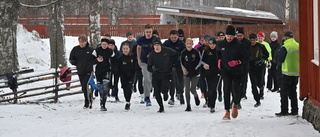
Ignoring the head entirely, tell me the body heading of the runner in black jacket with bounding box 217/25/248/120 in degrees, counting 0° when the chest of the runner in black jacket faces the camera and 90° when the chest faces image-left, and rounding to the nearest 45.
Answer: approximately 0°

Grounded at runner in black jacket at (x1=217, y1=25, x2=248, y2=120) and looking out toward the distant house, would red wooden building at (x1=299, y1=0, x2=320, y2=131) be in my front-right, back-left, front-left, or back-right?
back-right

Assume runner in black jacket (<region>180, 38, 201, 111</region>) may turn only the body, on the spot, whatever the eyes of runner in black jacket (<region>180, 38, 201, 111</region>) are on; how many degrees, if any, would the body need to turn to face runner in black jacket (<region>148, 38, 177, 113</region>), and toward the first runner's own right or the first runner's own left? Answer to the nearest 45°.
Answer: approximately 45° to the first runner's own right

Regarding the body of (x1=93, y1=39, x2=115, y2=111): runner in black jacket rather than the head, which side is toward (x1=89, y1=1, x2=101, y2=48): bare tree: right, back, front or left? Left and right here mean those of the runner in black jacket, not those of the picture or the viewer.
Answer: back

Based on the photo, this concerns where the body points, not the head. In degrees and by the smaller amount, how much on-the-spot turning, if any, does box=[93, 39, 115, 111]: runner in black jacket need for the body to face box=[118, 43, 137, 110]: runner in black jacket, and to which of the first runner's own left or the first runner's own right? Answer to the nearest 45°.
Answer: approximately 135° to the first runner's own left

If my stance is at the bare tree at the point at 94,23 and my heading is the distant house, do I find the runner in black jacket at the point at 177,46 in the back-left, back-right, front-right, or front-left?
back-right

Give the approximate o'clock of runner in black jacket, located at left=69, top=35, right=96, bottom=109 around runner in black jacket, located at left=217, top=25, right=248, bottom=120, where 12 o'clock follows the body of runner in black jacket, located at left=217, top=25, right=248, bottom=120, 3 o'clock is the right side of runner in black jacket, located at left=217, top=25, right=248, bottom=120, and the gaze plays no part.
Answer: runner in black jacket, located at left=69, top=35, right=96, bottom=109 is roughly at 4 o'clock from runner in black jacket, located at left=217, top=25, right=248, bottom=120.

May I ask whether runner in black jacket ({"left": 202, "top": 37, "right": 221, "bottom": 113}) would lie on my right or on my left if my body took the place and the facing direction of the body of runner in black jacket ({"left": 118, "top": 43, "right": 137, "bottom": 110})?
on my left

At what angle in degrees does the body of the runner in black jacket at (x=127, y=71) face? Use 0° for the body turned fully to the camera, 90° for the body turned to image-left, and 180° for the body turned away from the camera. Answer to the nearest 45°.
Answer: approximately 0°
